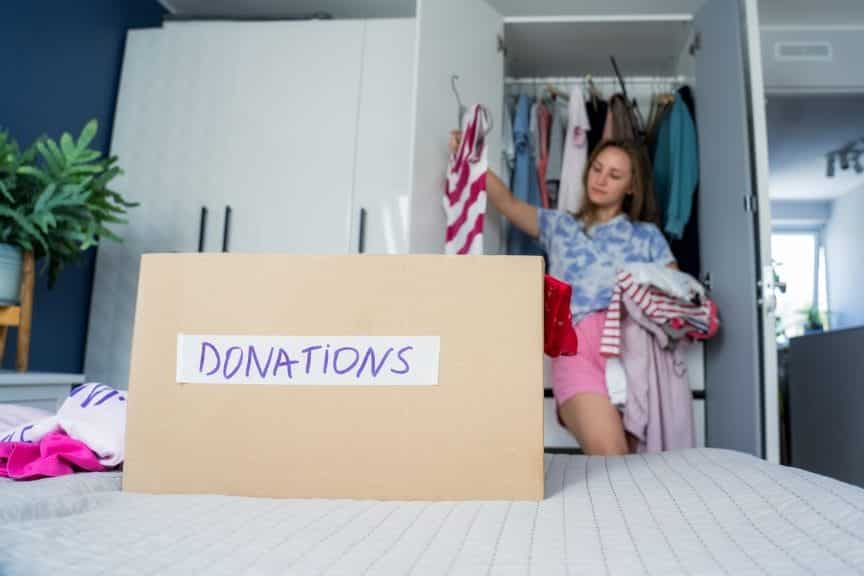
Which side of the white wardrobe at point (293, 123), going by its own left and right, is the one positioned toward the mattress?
front

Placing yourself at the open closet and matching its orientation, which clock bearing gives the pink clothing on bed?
The pink clothing on bed is roughly at 1 o'clock from the open closet.

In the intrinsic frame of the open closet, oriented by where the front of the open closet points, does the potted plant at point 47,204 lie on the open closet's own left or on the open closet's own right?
on the open closet's own right

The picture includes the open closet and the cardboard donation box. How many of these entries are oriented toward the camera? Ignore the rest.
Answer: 2

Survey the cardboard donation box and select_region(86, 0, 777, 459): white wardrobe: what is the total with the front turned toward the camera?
2

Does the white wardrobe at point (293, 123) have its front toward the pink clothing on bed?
yes

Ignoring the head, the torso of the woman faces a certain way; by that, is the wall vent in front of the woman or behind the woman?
behind
